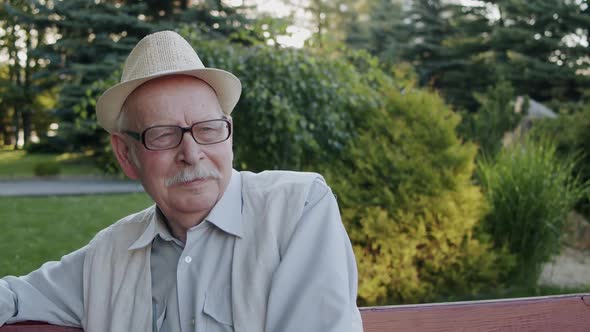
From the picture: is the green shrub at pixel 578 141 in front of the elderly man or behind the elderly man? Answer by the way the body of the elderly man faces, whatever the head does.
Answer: behind

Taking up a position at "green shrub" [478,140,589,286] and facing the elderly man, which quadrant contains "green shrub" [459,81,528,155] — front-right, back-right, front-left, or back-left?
back-right

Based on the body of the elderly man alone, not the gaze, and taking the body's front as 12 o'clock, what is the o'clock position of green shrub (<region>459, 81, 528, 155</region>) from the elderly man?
The green shrub is roughly at 7 o'clock from the elderly man.

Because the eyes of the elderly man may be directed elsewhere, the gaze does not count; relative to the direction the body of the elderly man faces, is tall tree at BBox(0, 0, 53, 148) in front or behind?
behind

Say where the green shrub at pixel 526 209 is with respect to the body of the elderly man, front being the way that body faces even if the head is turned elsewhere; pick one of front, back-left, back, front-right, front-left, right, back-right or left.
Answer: back-left

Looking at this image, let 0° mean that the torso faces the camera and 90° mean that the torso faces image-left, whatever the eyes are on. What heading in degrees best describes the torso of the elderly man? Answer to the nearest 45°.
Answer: approximately 0°

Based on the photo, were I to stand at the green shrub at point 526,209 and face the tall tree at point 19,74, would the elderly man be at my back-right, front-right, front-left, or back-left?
back-left

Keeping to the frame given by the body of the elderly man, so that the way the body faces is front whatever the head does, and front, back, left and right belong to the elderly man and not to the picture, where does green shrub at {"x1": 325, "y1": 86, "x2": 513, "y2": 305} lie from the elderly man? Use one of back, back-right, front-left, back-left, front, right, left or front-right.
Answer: back-left
